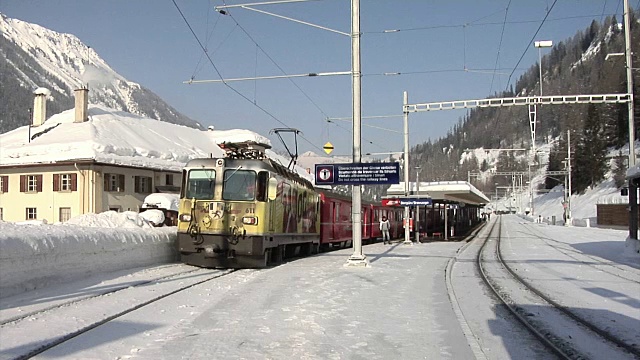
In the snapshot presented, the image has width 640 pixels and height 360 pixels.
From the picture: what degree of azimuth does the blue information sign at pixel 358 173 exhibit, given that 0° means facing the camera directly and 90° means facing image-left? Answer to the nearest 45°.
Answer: approximately 0°

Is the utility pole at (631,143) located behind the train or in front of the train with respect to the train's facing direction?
behind

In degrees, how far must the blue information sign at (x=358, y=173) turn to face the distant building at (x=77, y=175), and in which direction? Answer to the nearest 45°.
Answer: approximately 135° to its right

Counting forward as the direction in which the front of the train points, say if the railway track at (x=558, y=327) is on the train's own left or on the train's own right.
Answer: on the train's own left

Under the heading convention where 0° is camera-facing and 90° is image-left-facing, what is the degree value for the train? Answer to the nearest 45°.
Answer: approximately 45°
